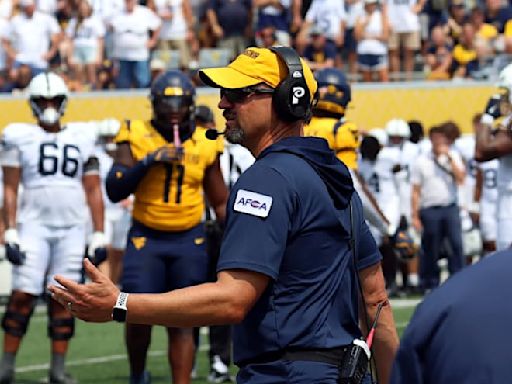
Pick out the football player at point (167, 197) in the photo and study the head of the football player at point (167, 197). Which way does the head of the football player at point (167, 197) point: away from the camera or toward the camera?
toward the camera

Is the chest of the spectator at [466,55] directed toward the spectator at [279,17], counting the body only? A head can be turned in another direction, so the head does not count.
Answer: no

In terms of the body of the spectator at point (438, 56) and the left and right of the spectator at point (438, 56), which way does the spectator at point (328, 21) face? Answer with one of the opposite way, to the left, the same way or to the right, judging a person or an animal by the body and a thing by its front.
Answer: the same way

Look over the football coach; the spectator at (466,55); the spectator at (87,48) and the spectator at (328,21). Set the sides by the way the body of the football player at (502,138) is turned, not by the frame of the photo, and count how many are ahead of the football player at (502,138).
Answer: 1

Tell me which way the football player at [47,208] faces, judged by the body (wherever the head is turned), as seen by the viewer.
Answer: toward the camera

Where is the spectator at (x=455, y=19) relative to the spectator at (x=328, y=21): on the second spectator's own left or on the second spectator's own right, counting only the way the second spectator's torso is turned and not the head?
on the second spectator's own left

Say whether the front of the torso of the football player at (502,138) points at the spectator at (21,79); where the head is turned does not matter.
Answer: no

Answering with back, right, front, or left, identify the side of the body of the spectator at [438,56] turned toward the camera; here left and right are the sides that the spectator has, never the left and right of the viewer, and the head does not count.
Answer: front

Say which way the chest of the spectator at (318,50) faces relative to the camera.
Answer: toward the camera

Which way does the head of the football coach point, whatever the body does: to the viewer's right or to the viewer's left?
to the viewer's left

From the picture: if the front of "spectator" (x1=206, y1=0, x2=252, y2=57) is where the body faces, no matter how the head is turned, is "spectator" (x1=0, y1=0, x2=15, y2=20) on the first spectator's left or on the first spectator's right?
on the first spectator's right
